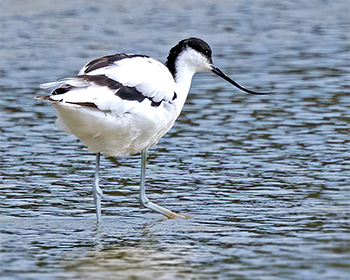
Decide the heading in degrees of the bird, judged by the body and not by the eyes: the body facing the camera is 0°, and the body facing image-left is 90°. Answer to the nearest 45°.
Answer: approximately 270°
